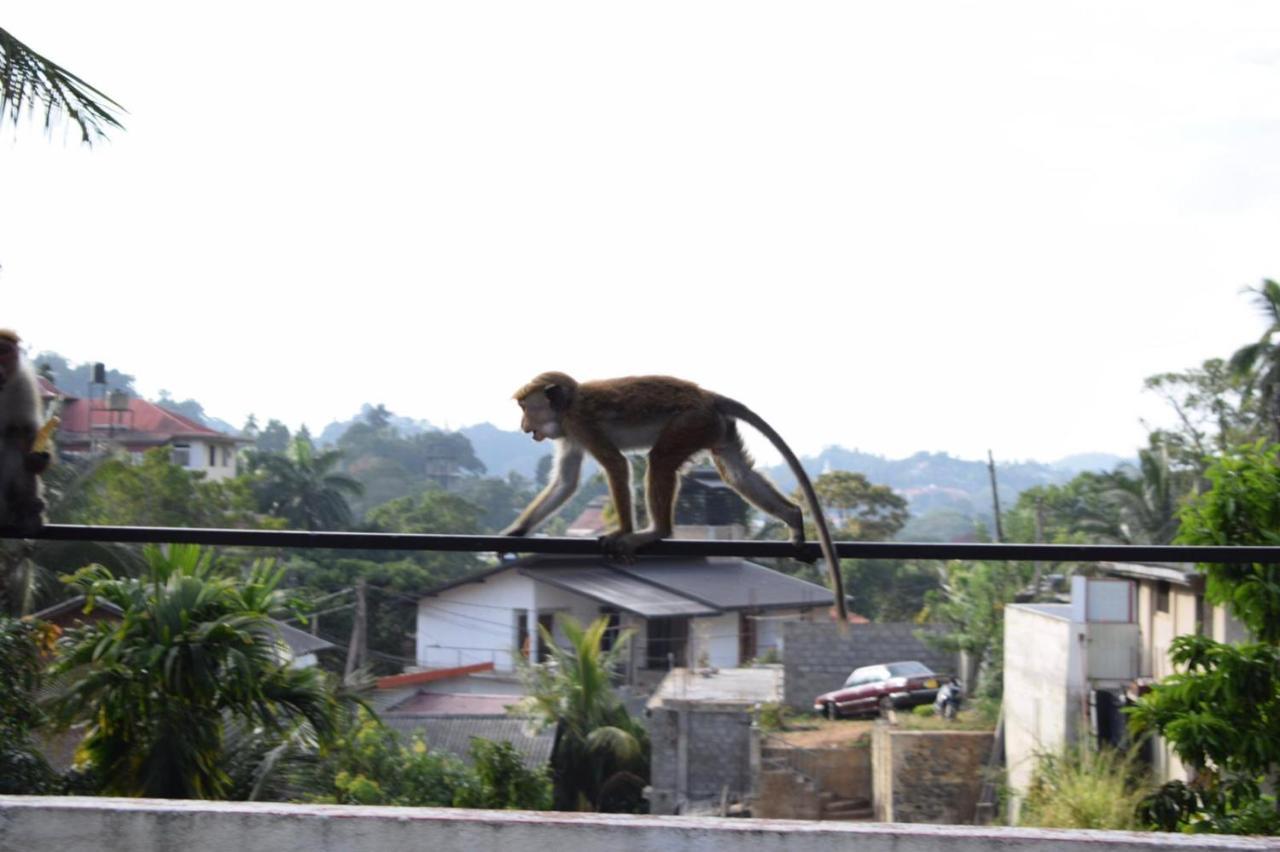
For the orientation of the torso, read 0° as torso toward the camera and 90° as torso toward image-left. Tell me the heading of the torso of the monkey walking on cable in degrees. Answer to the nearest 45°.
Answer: approximately 90°

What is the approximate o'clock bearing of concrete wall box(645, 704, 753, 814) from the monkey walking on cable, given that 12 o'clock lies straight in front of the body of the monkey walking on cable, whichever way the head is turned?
The concrete wall is roughly at 3 o'clock from the monkey walking on cable.

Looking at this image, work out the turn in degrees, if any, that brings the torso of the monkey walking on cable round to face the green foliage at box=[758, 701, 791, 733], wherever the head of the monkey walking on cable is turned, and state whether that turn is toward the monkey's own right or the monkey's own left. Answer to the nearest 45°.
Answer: approximately 90° to the monkey's own right

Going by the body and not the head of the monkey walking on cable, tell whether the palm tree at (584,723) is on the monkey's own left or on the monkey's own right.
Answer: on the monkey's own right

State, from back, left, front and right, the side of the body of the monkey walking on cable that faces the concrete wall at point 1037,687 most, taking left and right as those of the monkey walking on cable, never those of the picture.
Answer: right
